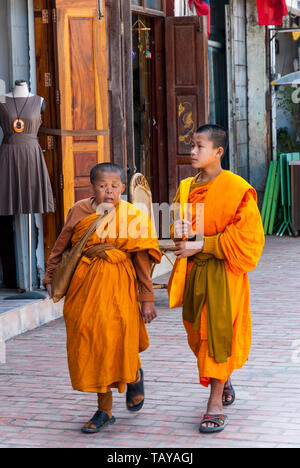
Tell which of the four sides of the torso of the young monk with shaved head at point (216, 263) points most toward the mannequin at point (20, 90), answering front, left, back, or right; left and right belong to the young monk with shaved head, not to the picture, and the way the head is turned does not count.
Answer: right

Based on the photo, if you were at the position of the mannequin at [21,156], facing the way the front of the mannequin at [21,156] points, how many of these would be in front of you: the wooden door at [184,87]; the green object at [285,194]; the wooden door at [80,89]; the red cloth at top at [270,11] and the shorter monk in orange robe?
1

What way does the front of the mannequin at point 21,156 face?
toward the camera

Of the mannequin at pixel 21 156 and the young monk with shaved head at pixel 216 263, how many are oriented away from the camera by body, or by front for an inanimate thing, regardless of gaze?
0

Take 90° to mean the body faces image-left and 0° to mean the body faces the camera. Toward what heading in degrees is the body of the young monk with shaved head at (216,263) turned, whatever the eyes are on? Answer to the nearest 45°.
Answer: approximately 45°

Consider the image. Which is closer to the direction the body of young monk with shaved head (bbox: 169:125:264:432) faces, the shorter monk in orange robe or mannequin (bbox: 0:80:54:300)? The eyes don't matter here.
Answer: the shorter monk in orange robe

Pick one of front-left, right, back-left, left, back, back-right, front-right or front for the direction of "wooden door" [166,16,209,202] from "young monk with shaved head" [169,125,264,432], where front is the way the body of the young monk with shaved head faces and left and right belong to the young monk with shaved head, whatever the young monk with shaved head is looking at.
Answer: back-right

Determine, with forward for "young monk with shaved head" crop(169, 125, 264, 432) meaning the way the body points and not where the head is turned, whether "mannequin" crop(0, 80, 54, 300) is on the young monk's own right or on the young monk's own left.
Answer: on the young monk's own right

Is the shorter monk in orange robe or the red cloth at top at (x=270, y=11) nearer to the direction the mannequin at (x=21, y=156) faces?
the shorter monk in orange robe
